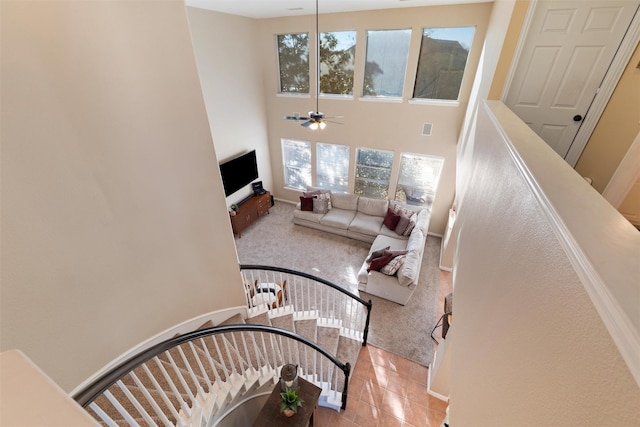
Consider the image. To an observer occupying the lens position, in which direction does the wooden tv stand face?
facing the viewer and to the right of the viewer

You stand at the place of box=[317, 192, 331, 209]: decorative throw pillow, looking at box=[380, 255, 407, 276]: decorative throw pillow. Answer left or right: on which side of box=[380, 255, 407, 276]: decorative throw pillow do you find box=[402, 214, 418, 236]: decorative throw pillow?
left

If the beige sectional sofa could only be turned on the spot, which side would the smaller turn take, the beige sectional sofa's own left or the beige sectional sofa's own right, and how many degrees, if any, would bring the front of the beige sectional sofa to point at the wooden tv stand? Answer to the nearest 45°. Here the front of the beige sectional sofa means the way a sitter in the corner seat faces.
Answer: approximately 45° to the beige sectional sofa's own right

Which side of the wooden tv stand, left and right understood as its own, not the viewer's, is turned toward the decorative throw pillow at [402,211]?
front

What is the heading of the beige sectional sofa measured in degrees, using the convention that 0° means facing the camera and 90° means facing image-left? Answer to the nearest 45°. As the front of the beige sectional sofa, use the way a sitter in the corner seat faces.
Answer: approximately 45°

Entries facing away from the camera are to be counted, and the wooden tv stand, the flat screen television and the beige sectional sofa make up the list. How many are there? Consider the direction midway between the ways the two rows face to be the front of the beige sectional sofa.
0

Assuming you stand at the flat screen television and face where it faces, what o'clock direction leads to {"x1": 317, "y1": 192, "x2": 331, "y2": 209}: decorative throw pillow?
The decorative throw pillow is roughly at 11 o'clock from the flat screen television.

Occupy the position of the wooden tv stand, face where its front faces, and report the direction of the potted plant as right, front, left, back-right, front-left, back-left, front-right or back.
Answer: front-right

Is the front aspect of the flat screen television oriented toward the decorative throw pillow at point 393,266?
yes

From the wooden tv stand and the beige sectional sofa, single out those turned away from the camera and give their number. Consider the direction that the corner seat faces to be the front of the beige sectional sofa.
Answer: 0

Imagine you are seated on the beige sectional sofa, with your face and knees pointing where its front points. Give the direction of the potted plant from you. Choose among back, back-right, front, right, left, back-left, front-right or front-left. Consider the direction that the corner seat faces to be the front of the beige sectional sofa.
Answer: front-left

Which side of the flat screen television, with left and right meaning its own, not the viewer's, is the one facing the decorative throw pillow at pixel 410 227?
front

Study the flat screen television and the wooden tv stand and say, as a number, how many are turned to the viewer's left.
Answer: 0

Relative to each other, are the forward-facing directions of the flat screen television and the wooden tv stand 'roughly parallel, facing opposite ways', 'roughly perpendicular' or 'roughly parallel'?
roughly parallel
